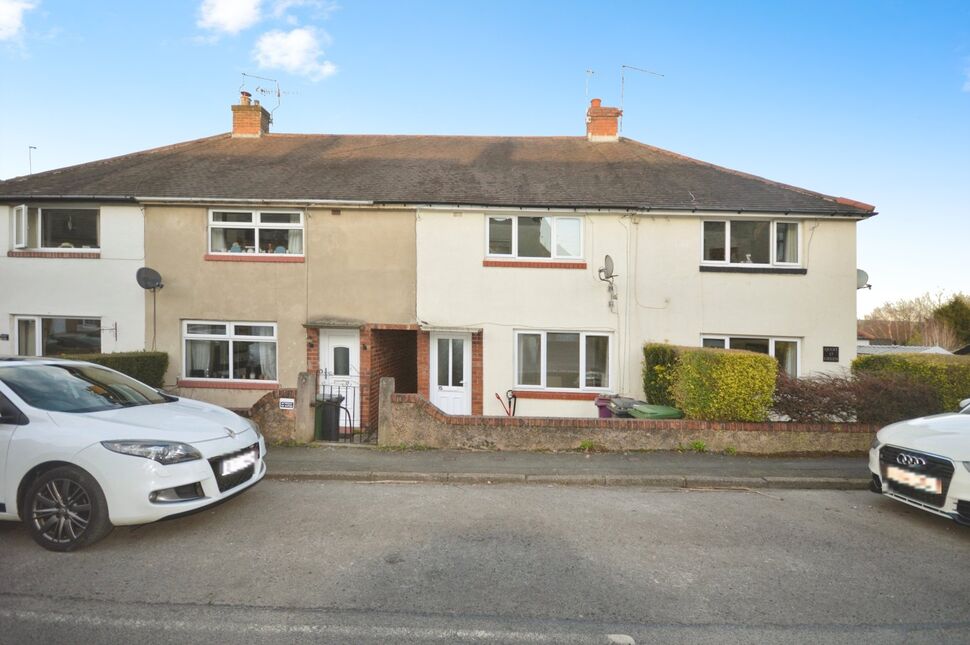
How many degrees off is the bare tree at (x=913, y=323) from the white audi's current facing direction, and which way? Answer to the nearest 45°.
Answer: approximately 135° to its right

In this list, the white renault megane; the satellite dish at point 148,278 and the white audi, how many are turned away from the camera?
0

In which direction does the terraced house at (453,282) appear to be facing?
toward the camera

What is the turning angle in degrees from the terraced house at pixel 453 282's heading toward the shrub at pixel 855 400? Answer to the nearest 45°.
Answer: approximately 45° to its left

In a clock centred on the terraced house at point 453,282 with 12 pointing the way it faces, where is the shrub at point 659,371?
The shrub is roughly at 10 o'clock from the terraced house.
